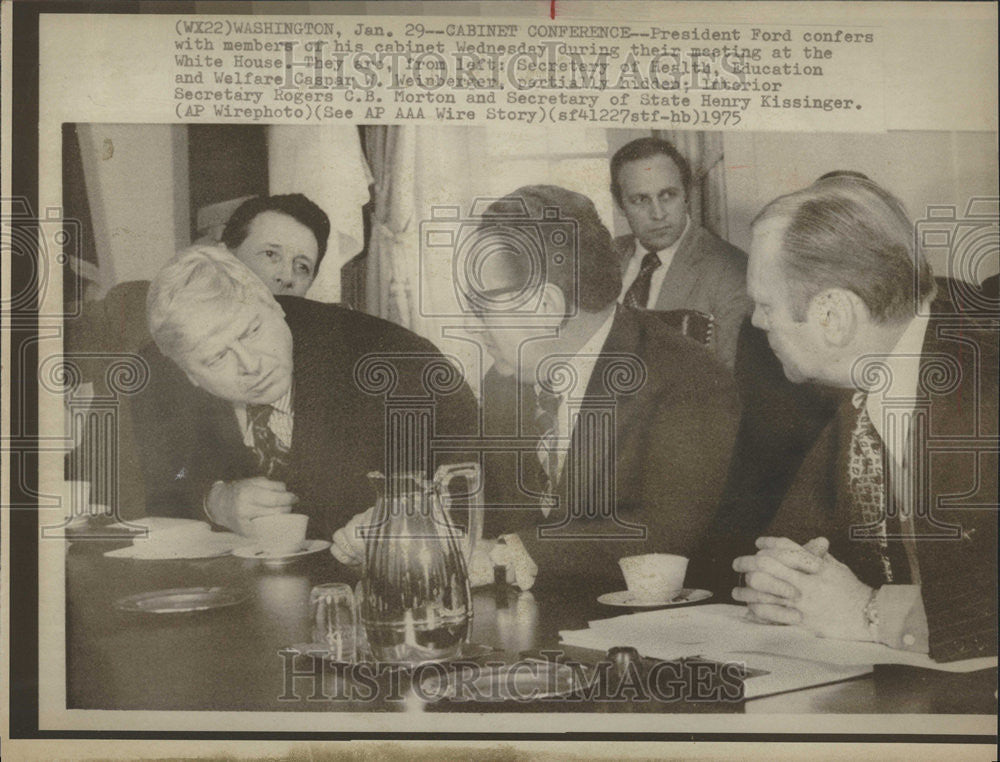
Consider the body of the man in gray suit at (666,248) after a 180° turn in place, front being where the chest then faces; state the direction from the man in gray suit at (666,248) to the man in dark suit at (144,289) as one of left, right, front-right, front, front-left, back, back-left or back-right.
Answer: back-left

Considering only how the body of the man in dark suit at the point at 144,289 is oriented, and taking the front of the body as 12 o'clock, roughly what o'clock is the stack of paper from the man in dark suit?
The stack of paper is roughly at 11 o'clock from the man in dark suit.

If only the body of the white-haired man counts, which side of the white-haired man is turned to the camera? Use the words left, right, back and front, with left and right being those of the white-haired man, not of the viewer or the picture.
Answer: front

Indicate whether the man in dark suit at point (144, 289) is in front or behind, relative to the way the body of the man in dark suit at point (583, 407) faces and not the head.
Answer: in front

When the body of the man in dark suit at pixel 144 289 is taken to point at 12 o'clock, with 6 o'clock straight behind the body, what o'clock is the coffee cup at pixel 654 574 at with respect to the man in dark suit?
The coffee cup is roughly at 11 o'clock from the man in dark suit.

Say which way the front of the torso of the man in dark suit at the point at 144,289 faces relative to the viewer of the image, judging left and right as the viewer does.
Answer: facing the viewer and to the right of the viewer

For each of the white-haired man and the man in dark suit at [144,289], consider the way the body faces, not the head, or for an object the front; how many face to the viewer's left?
0

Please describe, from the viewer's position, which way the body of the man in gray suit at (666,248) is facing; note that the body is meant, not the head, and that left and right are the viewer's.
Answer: facing the viewer and to the left of the viewer

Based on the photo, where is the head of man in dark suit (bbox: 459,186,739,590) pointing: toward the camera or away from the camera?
toward the camera

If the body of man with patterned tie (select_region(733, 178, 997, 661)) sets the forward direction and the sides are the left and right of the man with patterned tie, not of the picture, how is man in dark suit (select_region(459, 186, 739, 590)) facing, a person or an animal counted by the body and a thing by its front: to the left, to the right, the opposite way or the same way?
the same way
